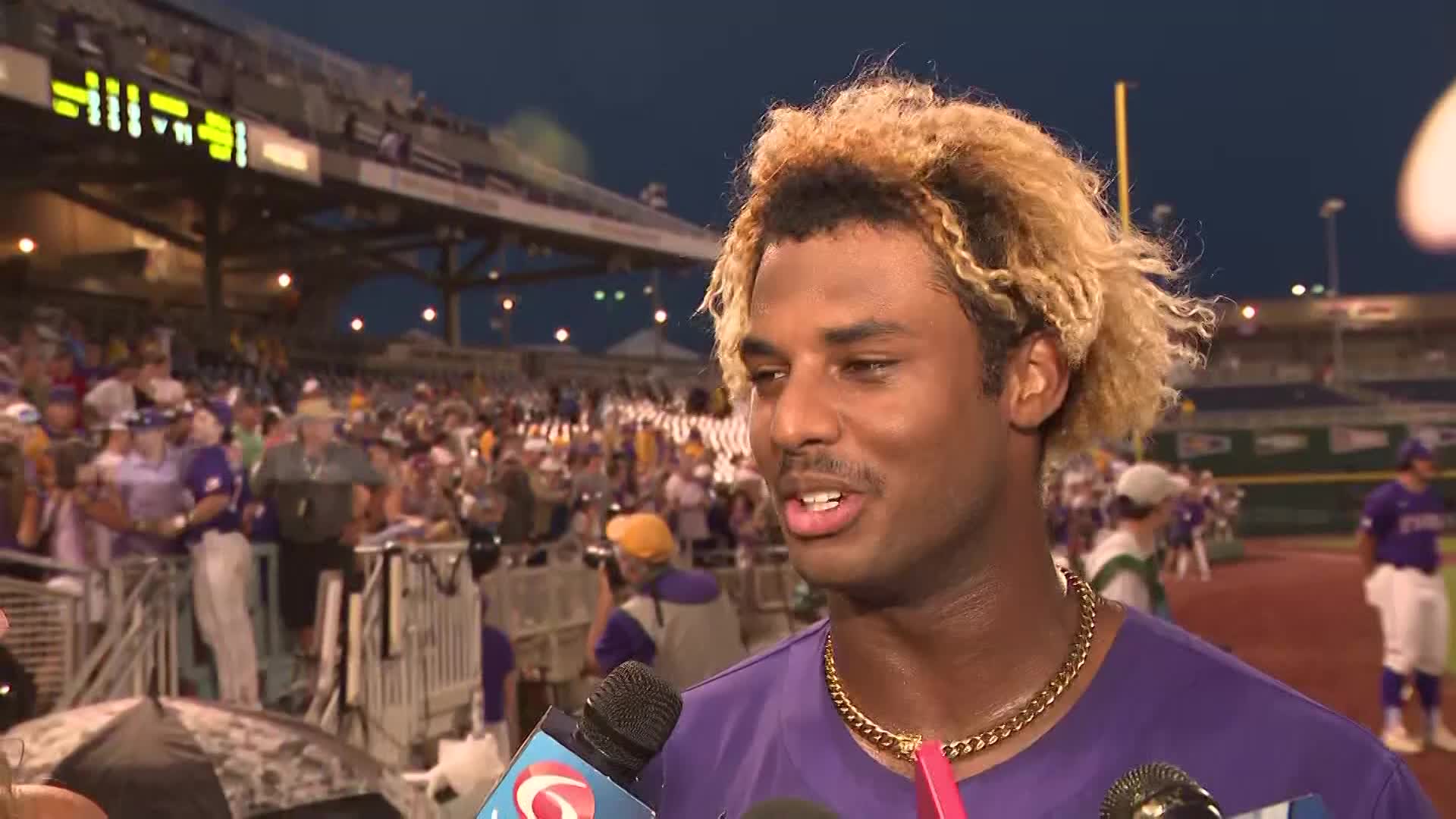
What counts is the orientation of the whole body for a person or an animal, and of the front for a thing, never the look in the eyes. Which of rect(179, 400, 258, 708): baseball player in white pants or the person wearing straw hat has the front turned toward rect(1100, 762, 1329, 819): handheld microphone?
the person wearing straw hat

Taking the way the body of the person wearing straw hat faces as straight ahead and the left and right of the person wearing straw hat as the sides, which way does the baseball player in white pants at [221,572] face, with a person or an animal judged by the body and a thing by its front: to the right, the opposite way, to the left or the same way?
to the right

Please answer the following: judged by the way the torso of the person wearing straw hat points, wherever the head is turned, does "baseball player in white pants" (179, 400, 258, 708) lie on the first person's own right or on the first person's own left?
on the first person's own right

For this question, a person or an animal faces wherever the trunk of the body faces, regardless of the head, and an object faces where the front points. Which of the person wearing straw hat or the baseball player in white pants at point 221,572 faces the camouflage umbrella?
the person wearing straw hat

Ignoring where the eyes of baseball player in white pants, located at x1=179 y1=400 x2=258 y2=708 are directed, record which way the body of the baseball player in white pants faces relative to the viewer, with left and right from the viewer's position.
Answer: facing to the left of the viewer

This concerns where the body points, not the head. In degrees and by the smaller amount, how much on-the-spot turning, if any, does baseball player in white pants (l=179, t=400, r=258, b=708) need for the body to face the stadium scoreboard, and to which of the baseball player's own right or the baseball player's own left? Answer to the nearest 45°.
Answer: approximately 90° to the baseball player's own right

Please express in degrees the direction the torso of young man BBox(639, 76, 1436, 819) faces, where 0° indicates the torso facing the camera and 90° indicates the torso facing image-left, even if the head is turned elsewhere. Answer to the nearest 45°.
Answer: approximately 45°

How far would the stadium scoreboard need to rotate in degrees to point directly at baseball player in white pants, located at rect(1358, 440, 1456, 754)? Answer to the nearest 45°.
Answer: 0° — it already faces them

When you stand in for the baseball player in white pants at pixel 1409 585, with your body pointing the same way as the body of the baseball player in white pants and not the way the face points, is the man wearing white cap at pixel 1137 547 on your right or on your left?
on your right
